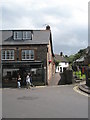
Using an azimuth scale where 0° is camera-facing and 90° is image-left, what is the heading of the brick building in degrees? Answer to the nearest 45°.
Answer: approximately 0°
